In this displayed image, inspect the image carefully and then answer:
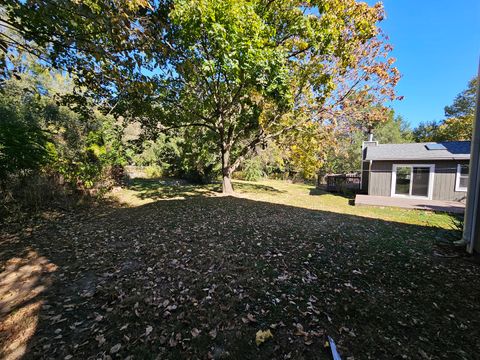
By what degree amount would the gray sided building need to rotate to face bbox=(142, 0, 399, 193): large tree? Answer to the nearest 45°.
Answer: approximately 45° to its right

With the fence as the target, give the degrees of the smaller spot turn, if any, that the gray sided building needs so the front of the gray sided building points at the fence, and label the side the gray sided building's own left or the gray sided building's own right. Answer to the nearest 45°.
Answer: approximately 135° to the gray sided building's own right

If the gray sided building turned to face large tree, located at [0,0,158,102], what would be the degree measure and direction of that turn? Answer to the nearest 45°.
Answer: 0° — it already faces it

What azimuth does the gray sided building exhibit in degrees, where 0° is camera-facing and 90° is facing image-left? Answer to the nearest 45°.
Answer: approximately 0°
